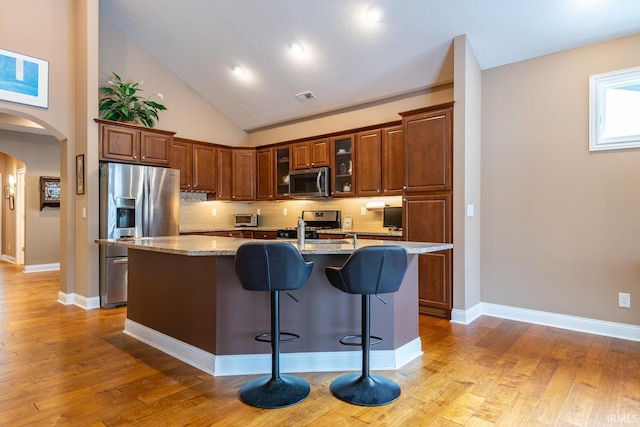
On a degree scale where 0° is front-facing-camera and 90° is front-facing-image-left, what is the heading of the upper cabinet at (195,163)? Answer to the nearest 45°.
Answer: approximately 315°

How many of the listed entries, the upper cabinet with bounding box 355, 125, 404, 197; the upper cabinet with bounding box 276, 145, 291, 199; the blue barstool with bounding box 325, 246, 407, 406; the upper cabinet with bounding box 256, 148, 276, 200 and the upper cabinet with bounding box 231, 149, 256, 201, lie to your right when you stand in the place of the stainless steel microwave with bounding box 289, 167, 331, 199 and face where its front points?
3

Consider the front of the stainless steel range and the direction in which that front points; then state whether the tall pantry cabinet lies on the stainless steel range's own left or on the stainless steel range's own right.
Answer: on the stainless steel range's own left

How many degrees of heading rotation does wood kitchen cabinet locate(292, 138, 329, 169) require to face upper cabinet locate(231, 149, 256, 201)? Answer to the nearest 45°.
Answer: approximately 90° to its right

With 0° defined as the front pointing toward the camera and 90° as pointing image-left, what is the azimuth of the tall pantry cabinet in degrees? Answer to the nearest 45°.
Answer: approximately 45°

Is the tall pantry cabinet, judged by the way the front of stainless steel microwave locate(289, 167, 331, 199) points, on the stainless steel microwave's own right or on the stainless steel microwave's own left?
on the stainless steel microwave's own left

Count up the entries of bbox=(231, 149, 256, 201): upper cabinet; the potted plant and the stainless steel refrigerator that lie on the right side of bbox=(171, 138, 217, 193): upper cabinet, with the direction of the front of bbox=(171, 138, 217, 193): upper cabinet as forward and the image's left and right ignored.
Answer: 2

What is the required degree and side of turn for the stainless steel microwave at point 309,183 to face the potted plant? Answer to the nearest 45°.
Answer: approximately 45° to its right
